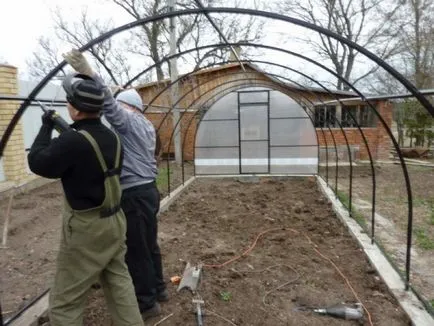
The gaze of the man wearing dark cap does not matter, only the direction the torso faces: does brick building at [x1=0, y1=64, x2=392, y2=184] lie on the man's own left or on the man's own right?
on the man's own right

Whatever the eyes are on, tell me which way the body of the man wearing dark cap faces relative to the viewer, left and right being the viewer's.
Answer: facing away from the viewer and to the left of the viewer

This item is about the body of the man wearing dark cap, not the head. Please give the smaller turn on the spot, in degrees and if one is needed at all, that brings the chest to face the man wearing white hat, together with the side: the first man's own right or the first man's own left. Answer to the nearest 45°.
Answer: approximately 90° to the first man's own right

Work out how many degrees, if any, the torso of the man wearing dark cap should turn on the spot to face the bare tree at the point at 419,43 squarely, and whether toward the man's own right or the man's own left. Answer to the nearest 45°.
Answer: approximately 90° to the man's own right

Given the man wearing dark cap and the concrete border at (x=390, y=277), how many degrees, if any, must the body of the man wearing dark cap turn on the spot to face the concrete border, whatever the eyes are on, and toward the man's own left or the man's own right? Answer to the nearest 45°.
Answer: approximately 135° to the man's own right

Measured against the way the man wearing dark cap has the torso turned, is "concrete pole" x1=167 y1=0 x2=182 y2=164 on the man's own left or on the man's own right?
on the man's own right
